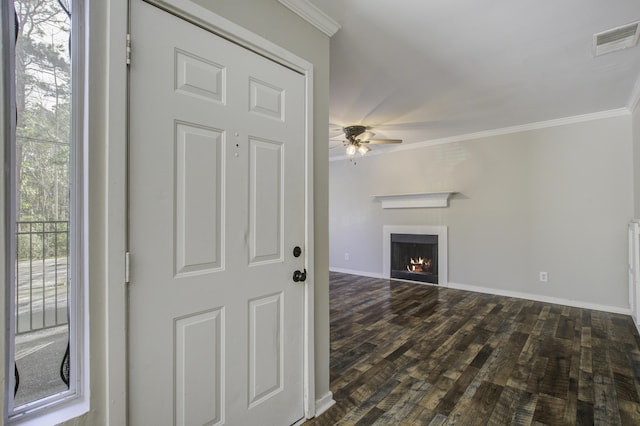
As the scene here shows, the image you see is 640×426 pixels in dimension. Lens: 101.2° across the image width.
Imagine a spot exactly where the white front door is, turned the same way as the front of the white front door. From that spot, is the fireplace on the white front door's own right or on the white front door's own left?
on the white front door's own left

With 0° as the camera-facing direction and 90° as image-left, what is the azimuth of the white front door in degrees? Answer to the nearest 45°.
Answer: approximately 315°

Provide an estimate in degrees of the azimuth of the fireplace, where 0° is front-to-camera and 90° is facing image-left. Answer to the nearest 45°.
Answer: approximately 45°

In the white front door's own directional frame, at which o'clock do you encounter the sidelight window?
The sidelight window is roughly at 4 o'clock from the white front door.
